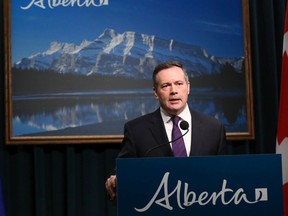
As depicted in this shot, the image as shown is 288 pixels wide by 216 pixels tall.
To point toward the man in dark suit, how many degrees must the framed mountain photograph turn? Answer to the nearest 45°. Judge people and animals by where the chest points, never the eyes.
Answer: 0° — it already faces them

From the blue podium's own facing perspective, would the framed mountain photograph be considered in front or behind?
behind

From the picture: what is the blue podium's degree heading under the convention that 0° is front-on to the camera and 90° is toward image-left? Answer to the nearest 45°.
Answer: approximately 0°

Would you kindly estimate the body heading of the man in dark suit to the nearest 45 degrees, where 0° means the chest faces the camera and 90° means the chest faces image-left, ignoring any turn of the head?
approximately 0°

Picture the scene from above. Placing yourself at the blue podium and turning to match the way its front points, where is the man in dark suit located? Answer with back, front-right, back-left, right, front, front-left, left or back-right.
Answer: back

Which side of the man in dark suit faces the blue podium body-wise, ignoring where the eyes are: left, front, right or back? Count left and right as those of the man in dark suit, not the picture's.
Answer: front

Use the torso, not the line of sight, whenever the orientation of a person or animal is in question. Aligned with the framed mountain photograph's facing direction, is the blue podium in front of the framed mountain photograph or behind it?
in front

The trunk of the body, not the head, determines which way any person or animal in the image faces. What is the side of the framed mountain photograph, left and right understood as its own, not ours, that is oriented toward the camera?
front
